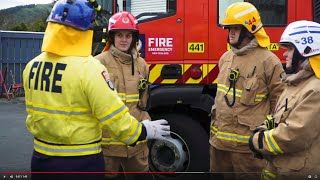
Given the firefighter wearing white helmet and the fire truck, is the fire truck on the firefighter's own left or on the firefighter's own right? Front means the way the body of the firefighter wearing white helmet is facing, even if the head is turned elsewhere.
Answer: on the firefighter's own right

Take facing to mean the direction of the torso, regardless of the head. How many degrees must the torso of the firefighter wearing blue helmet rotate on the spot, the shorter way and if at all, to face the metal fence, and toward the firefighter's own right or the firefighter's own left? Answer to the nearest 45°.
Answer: approximately 45° to the firefighter's own left

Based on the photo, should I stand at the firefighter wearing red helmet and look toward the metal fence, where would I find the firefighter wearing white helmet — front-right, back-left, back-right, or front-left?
back-right

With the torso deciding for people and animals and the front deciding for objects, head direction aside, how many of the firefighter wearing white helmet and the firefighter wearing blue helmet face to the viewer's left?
1

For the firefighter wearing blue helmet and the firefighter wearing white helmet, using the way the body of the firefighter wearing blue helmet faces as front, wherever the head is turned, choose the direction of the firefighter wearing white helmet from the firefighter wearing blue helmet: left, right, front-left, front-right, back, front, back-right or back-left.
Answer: front-right

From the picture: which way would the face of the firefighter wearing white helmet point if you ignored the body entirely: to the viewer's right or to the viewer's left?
to the viewer's left

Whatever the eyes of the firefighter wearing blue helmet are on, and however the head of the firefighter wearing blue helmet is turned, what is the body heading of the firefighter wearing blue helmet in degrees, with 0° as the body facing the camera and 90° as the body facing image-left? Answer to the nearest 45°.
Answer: approximately 225°

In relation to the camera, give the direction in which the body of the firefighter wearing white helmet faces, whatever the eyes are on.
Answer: to the viewer's left
